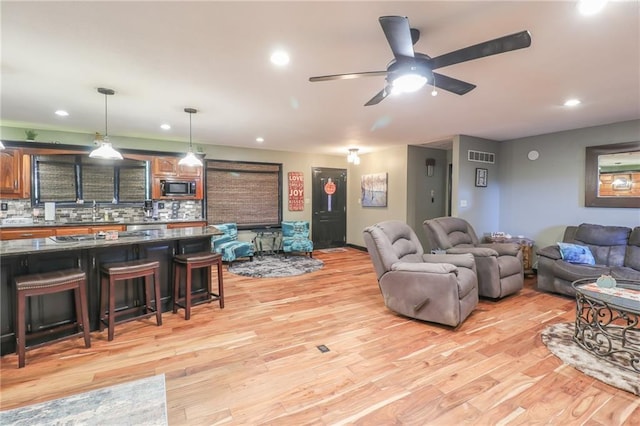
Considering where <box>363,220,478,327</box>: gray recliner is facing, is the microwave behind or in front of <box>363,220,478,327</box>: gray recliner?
behind

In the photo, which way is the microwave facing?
toward the camera

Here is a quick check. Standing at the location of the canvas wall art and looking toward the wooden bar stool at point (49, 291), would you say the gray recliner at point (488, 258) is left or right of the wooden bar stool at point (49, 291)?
left

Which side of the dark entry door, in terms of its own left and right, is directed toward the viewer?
front

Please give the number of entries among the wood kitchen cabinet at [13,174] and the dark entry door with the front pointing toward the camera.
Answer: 2

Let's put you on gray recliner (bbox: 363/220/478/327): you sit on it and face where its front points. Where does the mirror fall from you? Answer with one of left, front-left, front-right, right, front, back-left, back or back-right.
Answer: left

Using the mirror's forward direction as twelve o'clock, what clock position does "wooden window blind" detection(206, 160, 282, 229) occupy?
The wooden window blind is roughly at 1 o'clock from the mirror.

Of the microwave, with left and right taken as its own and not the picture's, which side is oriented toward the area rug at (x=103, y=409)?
front

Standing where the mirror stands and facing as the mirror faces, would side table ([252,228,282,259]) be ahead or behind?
ahead

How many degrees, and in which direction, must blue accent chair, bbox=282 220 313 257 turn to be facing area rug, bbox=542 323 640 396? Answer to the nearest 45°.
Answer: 0° — it already faces it

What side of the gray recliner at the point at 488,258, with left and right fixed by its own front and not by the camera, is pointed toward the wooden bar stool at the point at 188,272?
right

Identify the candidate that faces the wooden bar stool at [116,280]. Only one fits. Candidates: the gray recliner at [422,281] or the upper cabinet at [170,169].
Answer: the upper cabinet
